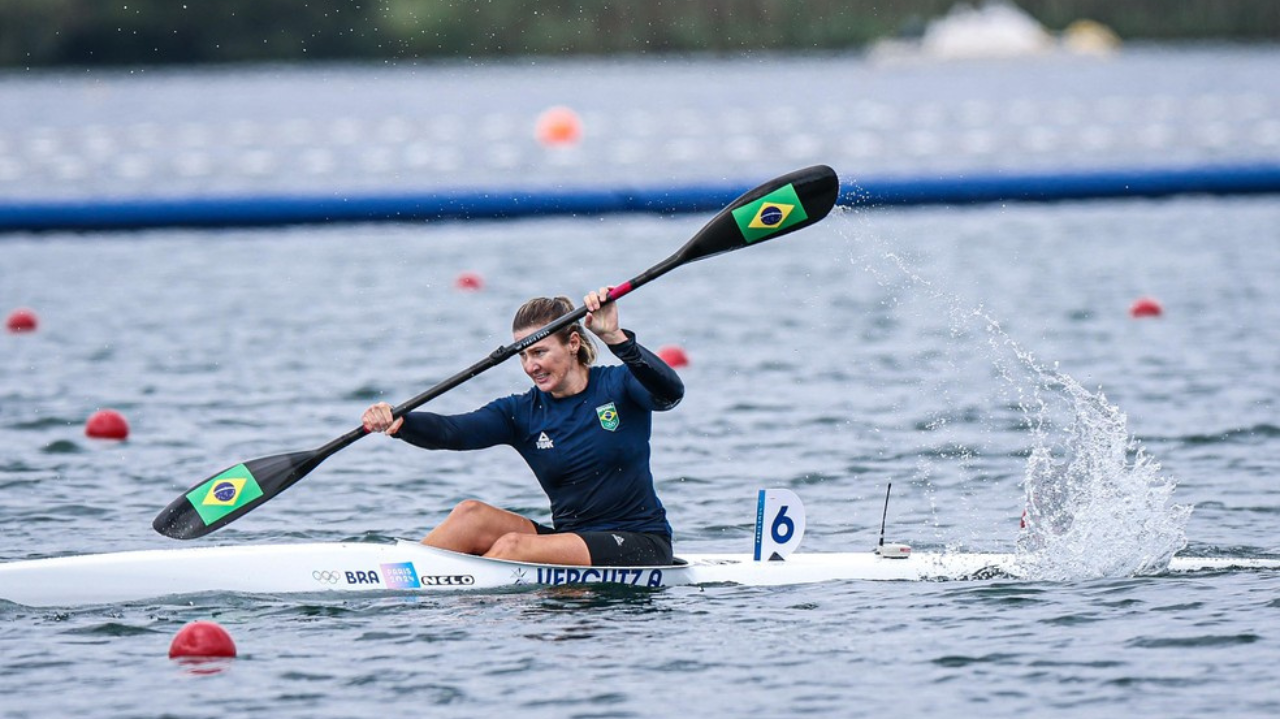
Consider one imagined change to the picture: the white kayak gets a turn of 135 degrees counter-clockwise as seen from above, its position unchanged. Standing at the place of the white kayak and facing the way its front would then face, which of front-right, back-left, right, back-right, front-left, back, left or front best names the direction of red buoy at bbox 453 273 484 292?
back-left

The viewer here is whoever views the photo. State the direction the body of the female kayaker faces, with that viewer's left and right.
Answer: facing the viewer and to the left of the viewer

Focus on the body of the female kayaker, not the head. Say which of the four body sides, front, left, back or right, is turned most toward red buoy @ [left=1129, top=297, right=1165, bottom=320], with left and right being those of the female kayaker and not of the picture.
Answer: back

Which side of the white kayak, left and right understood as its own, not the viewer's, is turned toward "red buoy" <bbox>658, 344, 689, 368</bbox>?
right

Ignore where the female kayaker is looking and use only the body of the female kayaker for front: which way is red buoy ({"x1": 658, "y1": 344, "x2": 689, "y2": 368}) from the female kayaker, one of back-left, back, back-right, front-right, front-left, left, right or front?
back-right

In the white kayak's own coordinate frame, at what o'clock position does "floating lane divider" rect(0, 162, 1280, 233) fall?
The floating lane divider is roughly at 3 o'clock from the white kayak.

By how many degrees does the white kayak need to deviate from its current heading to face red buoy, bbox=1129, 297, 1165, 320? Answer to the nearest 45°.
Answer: approximately 135° to its right

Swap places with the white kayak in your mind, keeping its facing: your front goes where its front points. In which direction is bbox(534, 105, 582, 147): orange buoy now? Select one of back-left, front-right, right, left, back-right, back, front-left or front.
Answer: right

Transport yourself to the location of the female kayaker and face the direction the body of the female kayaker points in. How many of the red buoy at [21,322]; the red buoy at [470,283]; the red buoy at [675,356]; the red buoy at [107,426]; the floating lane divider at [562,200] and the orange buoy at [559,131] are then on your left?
0

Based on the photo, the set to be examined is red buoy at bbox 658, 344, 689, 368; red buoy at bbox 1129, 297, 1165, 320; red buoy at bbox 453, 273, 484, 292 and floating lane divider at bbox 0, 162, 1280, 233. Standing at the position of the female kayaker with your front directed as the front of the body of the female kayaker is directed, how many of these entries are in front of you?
0

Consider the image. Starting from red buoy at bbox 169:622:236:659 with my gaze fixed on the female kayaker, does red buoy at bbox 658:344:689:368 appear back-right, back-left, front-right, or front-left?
front-left

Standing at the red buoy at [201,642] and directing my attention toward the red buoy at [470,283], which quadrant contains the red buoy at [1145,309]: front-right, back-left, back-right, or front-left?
front-right

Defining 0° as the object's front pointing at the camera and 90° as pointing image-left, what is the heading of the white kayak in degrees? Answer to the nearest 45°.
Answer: approximately 90°

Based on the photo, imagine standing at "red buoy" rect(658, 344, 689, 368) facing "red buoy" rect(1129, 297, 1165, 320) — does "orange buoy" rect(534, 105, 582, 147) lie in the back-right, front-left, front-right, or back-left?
front-left

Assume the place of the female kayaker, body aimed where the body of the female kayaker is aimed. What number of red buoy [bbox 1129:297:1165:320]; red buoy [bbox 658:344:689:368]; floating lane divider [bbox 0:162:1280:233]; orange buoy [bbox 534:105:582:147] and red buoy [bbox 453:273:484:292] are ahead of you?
0

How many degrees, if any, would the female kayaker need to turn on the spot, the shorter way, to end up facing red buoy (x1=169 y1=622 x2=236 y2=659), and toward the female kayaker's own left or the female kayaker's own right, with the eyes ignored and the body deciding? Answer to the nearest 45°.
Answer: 0° — they already face it
